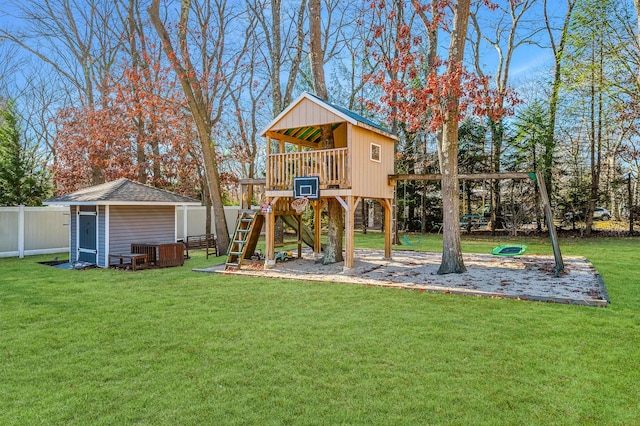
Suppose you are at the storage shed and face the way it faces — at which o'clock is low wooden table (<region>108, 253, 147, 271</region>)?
The low wooden table is roughly at 10 o'clock from the storage shed.

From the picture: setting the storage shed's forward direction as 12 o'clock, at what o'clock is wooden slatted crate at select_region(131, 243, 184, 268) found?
The wooden slatted crate is roughly at 9 o'clock from the storage shed.

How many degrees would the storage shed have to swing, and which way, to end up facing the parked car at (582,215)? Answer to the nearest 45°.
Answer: approximately 135° to its left

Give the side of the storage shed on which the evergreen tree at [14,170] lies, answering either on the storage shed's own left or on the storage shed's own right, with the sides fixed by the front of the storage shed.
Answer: on the storage shed's own right

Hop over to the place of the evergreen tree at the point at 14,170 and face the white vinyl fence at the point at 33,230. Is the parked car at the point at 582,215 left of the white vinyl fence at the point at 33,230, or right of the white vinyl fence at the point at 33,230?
left

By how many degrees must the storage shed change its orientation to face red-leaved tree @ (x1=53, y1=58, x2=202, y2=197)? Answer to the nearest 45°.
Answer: approximately 135° to its right

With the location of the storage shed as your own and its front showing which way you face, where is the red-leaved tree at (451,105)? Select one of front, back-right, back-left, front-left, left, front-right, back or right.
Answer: left

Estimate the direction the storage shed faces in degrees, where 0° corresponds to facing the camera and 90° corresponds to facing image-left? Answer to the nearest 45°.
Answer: approximately 45°

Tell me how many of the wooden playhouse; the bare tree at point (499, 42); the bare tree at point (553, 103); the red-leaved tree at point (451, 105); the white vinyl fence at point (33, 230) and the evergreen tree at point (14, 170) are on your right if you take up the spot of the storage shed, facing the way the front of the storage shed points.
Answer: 2

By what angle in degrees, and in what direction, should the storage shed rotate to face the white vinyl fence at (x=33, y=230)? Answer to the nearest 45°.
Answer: approximately 90° to its right
